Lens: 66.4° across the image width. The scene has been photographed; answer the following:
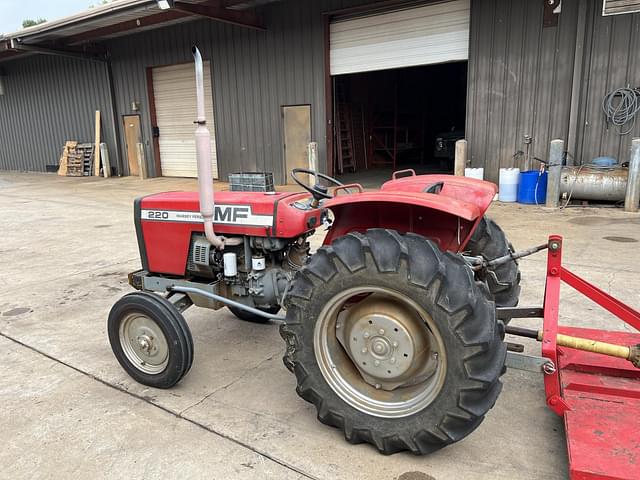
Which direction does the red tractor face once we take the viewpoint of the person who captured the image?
facing away from the viewer and to the left of the viewer

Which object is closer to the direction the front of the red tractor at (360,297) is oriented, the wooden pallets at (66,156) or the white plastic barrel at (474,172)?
the wooden pallets

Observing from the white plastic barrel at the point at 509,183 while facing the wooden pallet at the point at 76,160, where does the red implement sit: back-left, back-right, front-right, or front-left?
back-left

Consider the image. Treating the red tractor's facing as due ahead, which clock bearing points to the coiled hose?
The coiled hose is roughly at 3 o'clock from the red tractor.

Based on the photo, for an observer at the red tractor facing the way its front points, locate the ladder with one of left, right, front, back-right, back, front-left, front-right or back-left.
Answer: front-right

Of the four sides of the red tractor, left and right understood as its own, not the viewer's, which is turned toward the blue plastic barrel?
right

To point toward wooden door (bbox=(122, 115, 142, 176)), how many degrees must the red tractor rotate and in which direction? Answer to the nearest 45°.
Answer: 0° — it already faces it

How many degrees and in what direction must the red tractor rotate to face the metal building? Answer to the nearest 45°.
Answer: approximately 45° to its right

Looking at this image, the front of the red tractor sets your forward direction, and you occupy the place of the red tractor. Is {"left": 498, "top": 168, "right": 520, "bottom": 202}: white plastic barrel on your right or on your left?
on your right

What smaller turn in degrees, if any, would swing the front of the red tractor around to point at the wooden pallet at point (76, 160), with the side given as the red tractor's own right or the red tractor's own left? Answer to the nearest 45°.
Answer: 0° — it already faces it
